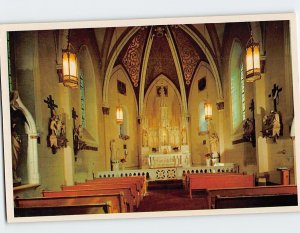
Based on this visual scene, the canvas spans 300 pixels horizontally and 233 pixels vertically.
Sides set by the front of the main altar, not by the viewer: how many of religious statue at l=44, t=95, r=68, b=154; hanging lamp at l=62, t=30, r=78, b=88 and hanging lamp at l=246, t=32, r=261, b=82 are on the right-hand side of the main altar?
2

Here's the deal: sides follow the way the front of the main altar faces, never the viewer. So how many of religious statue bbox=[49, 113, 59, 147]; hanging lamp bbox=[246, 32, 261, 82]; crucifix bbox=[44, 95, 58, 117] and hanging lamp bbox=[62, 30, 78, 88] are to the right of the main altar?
3

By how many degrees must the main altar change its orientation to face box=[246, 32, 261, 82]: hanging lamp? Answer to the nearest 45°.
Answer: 0° — it already faces it

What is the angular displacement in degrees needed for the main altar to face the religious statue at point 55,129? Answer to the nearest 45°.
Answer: approximately 90° to its right

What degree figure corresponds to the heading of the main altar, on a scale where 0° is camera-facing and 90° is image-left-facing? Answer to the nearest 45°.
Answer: approximately 0°

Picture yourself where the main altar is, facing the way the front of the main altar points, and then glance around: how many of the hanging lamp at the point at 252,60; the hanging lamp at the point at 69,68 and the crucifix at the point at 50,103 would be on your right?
2
